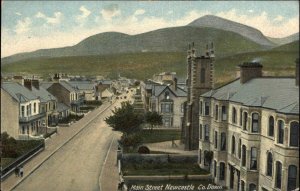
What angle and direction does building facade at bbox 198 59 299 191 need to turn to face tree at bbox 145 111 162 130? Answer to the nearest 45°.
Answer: approximately 90° to its right

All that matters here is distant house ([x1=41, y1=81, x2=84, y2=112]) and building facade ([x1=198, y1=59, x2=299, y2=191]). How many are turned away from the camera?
0

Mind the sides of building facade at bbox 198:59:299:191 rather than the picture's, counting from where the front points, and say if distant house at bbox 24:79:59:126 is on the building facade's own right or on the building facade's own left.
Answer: on the building facade's own right

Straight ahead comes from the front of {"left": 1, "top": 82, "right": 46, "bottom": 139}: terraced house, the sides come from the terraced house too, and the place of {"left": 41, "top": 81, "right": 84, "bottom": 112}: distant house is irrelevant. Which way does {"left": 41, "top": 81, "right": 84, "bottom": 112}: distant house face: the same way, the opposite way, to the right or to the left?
the same way

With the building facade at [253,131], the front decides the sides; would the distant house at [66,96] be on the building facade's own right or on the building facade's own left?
on the building facade's own right

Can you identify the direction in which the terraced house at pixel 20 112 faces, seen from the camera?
facing the viewer and to the right of the viewer

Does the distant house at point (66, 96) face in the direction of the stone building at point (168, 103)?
yes
